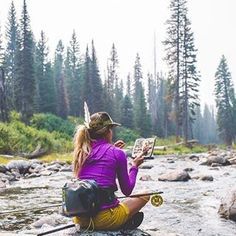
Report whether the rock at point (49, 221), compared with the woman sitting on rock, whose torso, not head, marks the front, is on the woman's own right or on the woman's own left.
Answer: on the woman's own left

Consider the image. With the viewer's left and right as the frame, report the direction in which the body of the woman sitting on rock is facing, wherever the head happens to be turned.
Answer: facing away from the viewer and to the right of the viewer

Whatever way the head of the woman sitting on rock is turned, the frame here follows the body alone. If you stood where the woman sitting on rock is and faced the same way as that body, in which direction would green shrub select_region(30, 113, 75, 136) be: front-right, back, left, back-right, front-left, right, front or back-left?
front-left

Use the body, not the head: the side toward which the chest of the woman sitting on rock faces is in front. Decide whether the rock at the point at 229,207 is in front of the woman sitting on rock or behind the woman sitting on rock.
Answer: in front

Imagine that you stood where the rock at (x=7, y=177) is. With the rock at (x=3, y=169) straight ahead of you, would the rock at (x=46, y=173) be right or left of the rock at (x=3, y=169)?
right

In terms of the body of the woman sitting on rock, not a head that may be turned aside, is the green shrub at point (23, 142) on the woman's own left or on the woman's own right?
on the woman's own left

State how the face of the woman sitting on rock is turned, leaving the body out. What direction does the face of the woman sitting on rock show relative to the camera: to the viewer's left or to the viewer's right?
to the viewer's right
